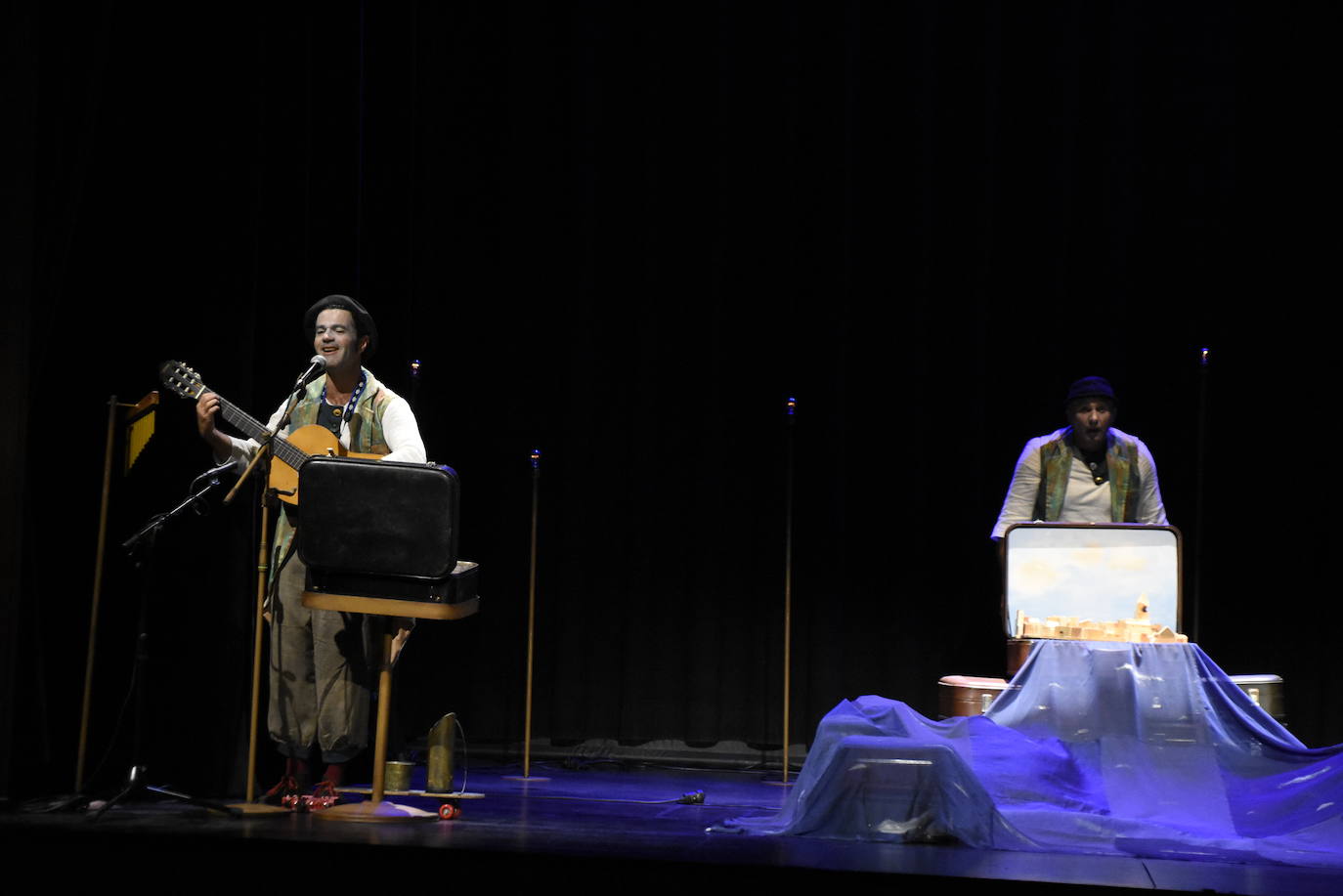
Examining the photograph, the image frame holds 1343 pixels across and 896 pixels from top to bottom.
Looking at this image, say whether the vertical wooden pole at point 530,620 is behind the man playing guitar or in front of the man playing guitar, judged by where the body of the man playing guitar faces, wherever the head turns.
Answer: behind

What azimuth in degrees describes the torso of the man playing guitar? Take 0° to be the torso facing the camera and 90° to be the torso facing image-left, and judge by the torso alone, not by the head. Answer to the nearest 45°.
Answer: approximately 45°

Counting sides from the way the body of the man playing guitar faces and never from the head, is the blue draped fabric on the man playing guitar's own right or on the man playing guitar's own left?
on the man playing guitar's own left

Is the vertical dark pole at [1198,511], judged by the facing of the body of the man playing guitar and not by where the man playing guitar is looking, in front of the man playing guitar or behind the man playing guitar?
behind

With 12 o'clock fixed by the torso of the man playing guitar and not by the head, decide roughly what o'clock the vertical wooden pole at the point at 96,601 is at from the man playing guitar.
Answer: The vertical wooden pole is roughly at 2 o'clock from the man playing guitar.
